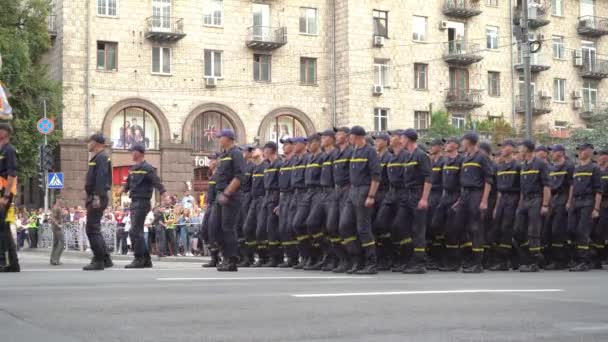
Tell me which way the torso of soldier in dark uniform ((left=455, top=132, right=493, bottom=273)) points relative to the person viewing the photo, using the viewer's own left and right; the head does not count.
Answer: facing the viewer and to the left of the viewer

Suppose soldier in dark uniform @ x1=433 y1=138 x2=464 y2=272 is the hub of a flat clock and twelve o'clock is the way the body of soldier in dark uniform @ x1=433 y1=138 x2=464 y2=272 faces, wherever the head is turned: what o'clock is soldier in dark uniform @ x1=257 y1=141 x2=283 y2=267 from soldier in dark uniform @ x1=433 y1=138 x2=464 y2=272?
soldier in dark uniform @ x1=257 y1=141 x2=283 y2=267 is roughly at 12 o'clock from soldier in dark uniform @ x1=433 y1=138 x2=464 y2=272.

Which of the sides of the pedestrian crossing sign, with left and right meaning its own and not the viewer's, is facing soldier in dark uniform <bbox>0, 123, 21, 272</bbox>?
front

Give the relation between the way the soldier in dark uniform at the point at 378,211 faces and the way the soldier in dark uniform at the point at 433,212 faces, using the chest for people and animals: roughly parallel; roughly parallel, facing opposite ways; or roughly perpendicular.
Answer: roughly parallel

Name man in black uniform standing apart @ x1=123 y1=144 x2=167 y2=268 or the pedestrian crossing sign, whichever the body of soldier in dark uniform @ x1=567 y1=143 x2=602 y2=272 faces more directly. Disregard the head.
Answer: the man in black uniform standing apart

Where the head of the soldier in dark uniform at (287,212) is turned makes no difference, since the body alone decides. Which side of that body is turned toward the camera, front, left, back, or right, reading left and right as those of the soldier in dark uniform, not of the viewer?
left

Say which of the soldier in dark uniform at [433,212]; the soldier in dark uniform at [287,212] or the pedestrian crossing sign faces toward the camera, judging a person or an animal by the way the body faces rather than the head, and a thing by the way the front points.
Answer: the pedestrian crossing sign

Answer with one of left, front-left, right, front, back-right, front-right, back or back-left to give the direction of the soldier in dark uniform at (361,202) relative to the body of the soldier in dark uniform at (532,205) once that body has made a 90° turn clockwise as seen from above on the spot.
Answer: left

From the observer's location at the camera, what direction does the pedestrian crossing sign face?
facing the viewer

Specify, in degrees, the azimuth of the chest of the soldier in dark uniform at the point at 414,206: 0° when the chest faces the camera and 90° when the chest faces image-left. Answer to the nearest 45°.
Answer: approximately 45°

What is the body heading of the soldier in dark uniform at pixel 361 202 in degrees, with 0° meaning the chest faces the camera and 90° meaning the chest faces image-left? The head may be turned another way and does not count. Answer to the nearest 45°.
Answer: approximately 45°

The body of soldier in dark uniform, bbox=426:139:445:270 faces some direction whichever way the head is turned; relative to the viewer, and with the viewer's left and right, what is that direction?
facing to the left of the viewer

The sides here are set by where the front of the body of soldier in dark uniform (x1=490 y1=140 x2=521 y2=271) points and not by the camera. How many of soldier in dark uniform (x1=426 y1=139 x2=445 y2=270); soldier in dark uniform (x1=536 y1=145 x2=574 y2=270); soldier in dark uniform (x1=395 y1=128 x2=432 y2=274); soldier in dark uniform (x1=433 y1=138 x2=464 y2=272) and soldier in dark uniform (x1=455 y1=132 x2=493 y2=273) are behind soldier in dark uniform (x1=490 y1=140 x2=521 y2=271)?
1
